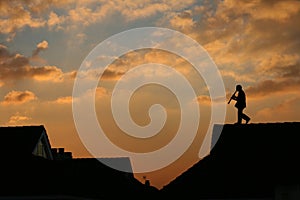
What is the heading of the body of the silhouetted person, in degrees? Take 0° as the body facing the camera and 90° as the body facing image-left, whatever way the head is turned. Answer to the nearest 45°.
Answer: approximately 90°

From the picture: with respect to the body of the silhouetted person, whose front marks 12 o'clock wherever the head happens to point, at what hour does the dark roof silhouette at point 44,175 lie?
The dark roof silhouette is roughly at 12 o'clock from the silhouetted person.

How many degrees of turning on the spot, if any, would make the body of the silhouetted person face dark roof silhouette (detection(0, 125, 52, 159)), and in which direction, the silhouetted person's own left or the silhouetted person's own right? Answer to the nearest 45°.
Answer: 0° — they already face it
